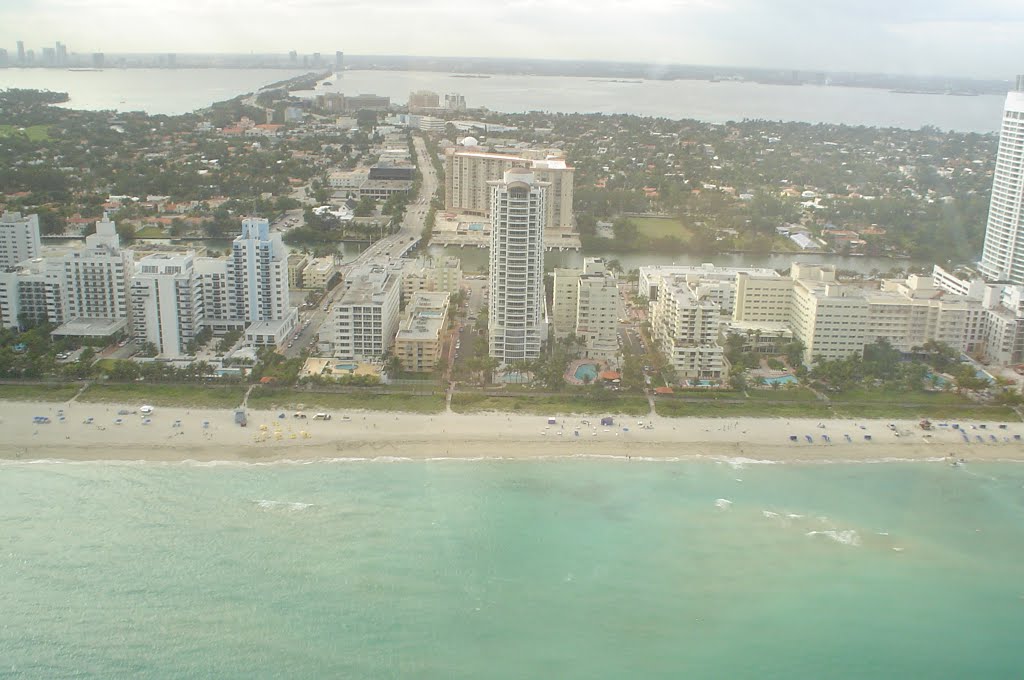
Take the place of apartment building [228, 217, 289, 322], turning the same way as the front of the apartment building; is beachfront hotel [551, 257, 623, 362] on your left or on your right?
on your left

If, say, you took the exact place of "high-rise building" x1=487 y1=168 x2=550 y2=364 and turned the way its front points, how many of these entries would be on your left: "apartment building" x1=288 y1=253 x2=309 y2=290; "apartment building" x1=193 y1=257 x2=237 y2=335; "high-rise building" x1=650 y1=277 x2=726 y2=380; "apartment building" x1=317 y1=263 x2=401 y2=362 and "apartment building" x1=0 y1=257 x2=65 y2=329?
1

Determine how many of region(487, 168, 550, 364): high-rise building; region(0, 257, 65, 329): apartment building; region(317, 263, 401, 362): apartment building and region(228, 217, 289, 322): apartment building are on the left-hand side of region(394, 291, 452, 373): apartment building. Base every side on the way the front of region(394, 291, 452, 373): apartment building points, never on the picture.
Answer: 1

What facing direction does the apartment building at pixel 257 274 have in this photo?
toward the camera

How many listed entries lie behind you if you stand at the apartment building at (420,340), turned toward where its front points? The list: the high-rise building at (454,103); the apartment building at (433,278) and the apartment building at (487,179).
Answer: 3

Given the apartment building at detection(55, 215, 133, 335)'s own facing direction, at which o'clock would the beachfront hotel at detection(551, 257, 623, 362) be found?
The beachfront hotel is roughly at 10 o'clock from the apartment building.

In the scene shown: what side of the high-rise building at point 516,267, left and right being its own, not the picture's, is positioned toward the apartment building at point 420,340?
right

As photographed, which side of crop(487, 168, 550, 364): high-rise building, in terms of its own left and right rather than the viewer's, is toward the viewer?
front

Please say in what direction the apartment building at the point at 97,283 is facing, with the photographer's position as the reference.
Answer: facing the viewer

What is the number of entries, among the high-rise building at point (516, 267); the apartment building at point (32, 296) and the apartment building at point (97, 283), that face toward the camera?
3

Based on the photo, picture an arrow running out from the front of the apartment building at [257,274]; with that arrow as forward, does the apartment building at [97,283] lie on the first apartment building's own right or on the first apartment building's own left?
on the first apartment building's own right

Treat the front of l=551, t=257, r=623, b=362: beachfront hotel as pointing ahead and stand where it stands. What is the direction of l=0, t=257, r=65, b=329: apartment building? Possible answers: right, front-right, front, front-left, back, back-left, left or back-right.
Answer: right

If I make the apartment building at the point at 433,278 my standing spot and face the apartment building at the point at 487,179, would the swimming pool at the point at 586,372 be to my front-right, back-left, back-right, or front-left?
back-right

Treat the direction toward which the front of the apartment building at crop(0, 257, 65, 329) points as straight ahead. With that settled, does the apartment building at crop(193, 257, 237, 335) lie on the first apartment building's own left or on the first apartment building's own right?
on the first apartment building's own left

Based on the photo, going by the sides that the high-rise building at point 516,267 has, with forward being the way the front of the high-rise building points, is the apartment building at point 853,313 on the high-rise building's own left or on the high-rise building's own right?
on the high-rise building's own left

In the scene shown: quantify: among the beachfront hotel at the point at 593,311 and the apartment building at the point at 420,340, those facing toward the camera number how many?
2

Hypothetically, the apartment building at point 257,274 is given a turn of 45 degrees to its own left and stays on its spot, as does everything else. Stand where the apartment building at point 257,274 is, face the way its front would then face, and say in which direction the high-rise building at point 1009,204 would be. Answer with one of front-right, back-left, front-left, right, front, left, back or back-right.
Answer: front-left

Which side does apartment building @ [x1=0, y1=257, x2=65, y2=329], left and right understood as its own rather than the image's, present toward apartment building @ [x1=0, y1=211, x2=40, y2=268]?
back
